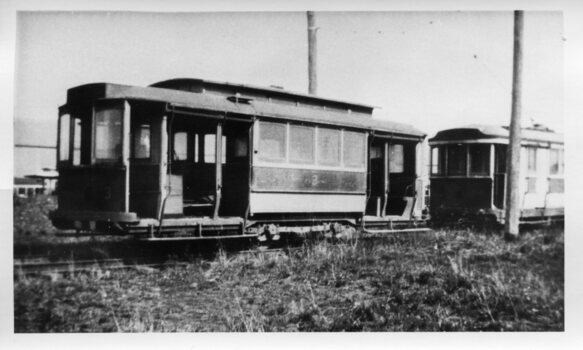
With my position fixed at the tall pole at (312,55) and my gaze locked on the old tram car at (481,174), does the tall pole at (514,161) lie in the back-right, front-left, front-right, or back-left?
front-right
